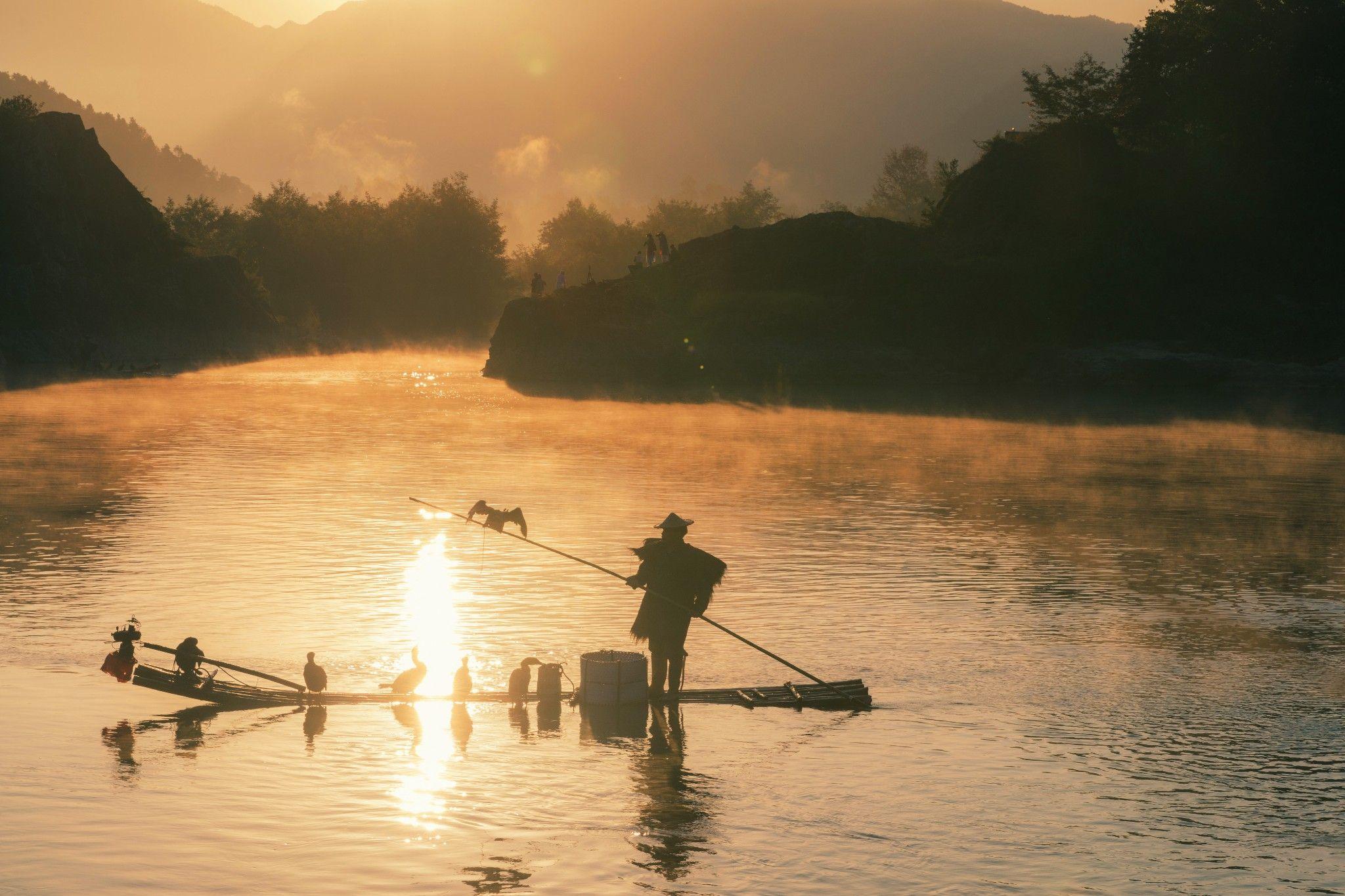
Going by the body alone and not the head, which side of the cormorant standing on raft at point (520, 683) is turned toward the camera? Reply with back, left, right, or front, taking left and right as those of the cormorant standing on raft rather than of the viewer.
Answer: right

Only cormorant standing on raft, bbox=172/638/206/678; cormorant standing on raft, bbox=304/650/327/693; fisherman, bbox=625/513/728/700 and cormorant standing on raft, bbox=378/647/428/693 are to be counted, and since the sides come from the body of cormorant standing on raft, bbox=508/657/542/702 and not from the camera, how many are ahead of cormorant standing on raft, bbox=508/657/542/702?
1

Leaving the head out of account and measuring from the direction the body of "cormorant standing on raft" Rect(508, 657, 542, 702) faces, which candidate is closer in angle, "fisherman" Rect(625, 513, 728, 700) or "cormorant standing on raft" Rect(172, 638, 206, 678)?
the fisherman

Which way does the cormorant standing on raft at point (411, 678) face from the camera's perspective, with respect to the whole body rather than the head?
to the viewer's right

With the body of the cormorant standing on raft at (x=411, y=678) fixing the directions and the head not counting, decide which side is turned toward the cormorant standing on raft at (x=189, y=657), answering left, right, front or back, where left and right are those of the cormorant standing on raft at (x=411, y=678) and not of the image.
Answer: back

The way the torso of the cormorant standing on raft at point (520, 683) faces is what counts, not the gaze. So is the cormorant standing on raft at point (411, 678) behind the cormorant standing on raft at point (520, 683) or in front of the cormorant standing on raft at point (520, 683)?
behind

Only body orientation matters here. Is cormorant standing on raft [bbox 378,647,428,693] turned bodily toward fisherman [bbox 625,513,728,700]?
yes

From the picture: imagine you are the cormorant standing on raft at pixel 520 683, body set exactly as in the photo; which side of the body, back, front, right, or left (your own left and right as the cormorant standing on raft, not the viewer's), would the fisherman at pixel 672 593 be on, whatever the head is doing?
front

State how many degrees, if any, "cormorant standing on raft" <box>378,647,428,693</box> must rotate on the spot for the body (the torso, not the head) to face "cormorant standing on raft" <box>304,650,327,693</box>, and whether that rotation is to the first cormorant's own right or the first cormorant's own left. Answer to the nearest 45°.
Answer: approximately 180°

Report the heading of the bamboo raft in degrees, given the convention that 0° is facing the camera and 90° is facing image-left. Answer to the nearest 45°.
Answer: approximately 90°

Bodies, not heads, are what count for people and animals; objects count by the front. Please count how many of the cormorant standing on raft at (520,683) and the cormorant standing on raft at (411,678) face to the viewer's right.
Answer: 2

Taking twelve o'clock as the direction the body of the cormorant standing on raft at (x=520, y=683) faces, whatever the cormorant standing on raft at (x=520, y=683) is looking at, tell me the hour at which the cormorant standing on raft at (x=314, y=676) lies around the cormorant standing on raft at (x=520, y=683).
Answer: the cormorant standing on raft at (x=314, y=676) is roughly at 6 o'clock from the cormorant standing on raft at (x=520, y=683).
